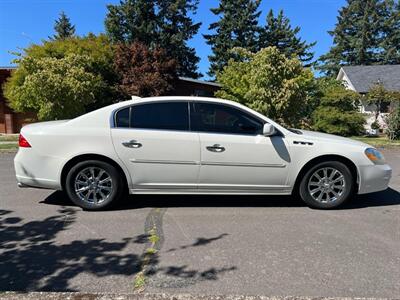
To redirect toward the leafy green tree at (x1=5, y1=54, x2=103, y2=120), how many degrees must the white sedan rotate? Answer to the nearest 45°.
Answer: approximately 135° to its left

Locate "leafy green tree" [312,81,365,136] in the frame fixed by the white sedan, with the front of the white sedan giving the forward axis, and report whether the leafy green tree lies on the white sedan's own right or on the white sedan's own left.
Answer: on the white sedan's own left

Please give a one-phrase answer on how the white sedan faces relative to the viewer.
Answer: facing to the right of the viewer

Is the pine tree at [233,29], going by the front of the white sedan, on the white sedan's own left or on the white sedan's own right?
on the white sedan's own left

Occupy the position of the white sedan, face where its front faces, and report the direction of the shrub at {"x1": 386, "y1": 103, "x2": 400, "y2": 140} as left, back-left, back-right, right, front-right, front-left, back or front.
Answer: front-left

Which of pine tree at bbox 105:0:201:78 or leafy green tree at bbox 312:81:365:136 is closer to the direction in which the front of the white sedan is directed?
the leafy green tree

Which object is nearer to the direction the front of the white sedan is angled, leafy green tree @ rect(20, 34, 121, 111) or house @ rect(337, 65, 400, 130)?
the house

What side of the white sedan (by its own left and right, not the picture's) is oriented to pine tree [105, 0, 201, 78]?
left

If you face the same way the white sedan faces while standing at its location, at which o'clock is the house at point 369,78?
The house is roughly at 10 o'clock from the white sedan.
